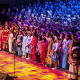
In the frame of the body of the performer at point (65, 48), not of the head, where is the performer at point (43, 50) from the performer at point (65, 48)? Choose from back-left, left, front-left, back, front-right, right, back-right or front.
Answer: right

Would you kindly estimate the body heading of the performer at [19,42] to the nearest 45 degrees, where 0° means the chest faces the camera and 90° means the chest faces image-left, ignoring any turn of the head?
approximately 45°

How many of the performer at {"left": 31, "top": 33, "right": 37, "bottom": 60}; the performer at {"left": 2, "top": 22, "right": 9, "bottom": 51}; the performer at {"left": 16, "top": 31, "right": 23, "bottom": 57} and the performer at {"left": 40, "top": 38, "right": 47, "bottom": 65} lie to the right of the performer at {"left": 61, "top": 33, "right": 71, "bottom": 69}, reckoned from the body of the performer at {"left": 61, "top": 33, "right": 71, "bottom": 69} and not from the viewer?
4

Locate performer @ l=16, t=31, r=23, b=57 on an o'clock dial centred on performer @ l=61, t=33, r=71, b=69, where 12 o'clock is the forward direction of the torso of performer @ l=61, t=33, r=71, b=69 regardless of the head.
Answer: performer @ l=16, t=31, r=23, b=57 is roughly at 3 o'clock from performer @ l=61, t=33, r=71, b=69.

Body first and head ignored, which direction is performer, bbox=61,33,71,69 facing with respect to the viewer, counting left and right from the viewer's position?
facing the viewer and to the left of the viewer

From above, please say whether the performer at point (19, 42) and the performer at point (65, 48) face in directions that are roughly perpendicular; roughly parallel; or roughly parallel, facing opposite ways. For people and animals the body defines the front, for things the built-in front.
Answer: roughly parallel

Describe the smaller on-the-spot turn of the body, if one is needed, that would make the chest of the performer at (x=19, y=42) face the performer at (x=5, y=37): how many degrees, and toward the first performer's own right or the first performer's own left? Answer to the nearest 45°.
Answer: approximately 90° to the first performer's own right

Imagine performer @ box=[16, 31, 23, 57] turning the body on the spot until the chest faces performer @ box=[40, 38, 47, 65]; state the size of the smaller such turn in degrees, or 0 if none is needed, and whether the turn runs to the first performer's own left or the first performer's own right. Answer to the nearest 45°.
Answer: approximately 90° to the first performer's own left

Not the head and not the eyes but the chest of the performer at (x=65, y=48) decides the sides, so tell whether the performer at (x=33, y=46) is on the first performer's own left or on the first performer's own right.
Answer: on the first performer's own right

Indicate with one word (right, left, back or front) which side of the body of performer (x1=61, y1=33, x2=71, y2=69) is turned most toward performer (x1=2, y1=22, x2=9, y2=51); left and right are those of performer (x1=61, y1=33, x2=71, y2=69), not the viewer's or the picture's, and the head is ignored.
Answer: right

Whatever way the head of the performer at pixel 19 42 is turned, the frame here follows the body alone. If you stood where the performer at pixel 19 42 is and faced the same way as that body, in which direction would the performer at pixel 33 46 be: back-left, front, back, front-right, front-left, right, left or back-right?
left

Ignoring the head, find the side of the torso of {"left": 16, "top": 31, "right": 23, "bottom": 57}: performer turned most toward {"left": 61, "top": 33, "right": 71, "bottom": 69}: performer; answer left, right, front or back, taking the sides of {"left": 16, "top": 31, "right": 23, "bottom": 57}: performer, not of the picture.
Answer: left

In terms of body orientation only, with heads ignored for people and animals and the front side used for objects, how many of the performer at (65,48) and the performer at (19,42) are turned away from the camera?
0

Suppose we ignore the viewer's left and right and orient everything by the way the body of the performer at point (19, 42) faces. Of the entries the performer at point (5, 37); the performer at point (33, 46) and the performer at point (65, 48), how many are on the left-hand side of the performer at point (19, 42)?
2
